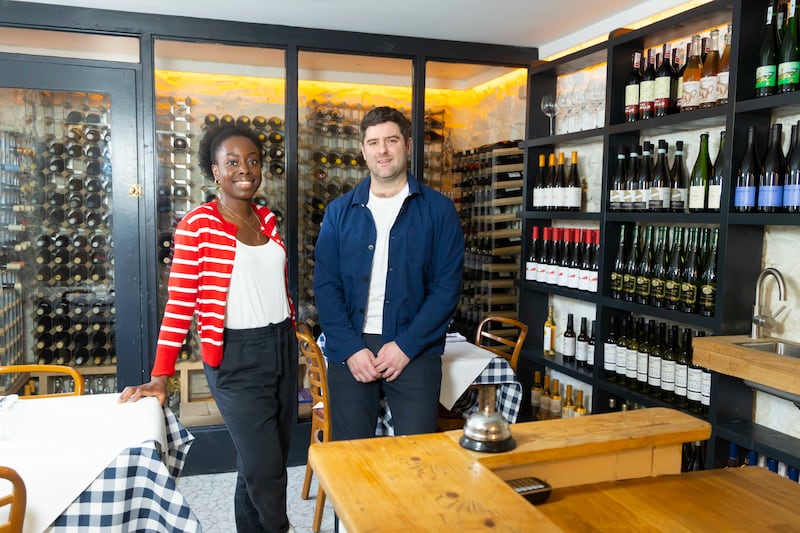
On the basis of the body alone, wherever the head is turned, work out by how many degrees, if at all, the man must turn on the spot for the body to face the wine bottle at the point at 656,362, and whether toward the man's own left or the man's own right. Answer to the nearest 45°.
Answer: approximately 90° to the man's own left

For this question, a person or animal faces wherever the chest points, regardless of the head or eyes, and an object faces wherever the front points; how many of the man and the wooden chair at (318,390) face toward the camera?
1

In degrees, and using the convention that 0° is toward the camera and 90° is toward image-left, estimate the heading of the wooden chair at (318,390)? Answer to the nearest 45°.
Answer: approximately 225°

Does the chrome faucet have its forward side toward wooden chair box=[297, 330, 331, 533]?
no

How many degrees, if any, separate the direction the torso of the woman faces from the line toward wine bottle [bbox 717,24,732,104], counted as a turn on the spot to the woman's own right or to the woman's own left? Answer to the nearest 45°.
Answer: approximately 45° to the woman's own left

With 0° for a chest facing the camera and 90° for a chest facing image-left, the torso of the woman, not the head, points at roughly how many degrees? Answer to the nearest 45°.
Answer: approximately 315°

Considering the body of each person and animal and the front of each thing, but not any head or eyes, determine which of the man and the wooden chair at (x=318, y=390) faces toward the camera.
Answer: the man

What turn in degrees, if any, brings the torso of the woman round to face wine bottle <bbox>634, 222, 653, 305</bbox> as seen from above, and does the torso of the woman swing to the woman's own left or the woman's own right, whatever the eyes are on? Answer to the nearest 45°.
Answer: approximately 45° to the woman's own left

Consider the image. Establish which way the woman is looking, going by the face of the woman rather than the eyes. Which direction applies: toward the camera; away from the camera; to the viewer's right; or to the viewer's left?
toward the camera

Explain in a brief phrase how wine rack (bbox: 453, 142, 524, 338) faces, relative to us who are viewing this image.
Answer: facing the viewer and to the left of the viewer

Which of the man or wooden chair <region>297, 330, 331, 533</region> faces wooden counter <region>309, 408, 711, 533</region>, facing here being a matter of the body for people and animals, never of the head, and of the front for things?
the man

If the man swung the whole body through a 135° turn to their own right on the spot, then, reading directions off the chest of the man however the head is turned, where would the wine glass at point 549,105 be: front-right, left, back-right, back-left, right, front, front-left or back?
right

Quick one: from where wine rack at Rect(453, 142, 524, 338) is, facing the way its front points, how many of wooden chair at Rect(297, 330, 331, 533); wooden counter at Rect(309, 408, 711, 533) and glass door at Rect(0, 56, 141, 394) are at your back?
0

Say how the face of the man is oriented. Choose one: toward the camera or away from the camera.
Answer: toward the camera

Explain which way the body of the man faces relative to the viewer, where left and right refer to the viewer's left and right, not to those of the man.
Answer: facing the viewer
